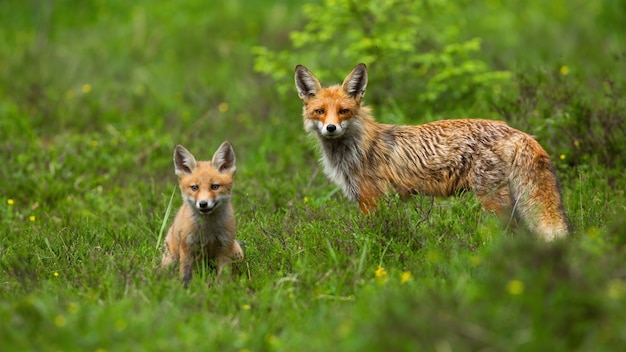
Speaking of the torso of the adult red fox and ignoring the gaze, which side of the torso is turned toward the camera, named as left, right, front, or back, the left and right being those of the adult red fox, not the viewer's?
left

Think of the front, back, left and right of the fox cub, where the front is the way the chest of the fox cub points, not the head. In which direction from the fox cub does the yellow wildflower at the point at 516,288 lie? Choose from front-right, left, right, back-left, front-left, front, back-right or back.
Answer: front-left

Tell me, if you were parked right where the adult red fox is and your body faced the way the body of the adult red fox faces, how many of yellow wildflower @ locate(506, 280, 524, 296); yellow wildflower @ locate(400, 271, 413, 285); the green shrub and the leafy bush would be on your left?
2

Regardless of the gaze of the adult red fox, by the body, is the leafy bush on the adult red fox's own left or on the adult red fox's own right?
on the adult red fox's own right

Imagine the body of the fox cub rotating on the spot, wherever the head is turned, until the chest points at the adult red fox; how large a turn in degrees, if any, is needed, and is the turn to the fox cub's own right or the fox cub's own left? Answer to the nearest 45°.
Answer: approximately 90° to the fox cub's own left

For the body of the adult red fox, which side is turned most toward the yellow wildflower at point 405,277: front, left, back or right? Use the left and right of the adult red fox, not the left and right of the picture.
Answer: left

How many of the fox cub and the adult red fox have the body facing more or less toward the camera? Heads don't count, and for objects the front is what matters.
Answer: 1

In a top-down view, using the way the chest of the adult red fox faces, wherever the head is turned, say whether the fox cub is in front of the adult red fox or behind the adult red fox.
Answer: in front

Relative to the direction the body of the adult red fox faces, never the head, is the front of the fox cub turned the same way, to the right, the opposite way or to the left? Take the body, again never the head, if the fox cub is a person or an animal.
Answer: to the left

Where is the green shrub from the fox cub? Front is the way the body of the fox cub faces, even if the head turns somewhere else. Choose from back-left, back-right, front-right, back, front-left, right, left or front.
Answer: back-left

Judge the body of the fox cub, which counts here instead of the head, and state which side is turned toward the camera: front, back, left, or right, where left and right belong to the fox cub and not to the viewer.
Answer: front
